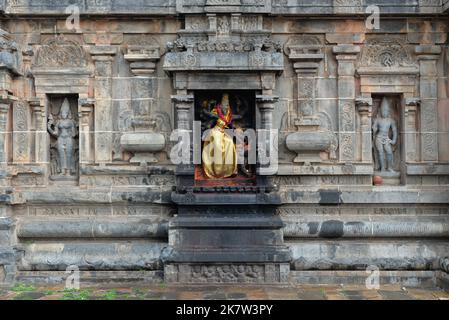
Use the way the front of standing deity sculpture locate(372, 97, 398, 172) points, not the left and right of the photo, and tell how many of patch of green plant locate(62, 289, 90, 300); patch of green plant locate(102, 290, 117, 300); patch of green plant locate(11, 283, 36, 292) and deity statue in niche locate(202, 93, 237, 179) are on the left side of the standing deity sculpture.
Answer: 0

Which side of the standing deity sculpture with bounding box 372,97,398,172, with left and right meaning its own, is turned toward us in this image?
front

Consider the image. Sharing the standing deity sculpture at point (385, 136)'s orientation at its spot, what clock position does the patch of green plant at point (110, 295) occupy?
The patch of green plant is roughly at 2 o'clock from the standing deity sculpture.

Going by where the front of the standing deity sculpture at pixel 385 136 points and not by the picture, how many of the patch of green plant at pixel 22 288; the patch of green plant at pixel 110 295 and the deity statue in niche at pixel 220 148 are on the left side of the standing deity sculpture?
0

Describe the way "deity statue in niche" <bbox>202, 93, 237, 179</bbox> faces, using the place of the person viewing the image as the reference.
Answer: facing the viewer

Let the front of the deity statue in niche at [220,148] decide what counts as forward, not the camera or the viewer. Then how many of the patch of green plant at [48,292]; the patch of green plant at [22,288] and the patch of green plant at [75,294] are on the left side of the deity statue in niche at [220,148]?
0

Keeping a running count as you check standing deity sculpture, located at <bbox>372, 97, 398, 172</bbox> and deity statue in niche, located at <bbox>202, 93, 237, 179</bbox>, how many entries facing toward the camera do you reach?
2

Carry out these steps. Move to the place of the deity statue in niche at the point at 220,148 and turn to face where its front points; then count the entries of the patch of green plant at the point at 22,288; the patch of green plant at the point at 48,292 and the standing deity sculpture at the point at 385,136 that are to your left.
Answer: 1

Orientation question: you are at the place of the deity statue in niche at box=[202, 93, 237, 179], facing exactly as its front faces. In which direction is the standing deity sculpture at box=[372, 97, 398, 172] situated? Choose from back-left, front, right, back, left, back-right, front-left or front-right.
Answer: left

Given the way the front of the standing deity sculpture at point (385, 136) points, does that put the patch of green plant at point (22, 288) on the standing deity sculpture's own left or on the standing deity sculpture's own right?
on the standing deity sculpture's own right

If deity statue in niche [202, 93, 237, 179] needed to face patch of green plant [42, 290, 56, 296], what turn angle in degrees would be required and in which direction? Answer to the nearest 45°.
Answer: approximately 90° to its right

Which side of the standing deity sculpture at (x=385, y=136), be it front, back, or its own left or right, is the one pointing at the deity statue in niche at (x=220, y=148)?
right

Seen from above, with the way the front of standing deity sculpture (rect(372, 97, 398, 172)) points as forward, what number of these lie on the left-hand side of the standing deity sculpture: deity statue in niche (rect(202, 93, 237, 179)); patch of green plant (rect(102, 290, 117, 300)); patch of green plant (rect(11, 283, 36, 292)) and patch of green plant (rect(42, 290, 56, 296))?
0

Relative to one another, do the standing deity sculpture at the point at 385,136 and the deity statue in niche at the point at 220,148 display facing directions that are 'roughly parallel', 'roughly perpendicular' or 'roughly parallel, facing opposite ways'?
roughly parallel
